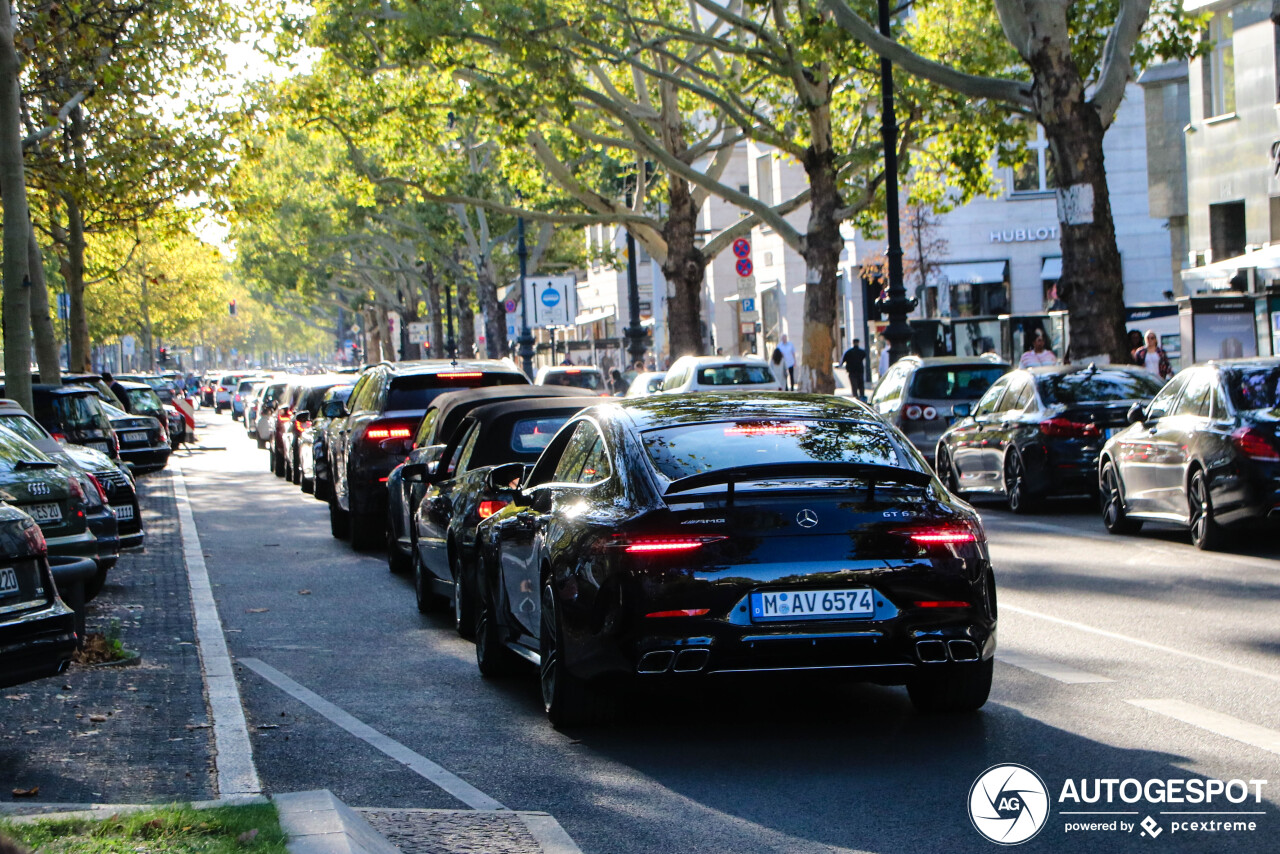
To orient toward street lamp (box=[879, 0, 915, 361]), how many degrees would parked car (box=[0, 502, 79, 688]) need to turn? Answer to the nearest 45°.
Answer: approximately 90° to its right

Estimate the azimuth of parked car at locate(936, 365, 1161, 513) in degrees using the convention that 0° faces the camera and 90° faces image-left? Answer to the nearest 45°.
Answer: approximately 135°

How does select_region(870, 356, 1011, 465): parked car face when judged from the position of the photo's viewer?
facing away from the viewer and to the left of the viewer

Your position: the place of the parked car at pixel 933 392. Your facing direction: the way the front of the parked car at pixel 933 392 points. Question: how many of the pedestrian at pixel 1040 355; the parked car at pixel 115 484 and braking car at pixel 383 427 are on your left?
2

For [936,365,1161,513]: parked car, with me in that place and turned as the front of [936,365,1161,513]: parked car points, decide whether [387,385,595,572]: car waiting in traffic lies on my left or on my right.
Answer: on my left

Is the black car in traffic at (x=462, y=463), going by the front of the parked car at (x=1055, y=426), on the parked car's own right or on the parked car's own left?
on the parked car's own left

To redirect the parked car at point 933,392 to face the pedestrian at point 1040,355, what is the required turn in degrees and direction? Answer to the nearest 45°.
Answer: approximately 45° to its right

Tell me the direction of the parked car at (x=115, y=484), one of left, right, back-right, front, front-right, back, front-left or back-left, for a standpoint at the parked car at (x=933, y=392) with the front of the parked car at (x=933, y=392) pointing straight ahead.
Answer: left

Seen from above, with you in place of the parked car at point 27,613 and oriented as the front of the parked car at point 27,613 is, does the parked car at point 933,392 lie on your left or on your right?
on your right

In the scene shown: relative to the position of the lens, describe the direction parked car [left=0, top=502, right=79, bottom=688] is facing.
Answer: facing away from the viewer and to the left of the viewer

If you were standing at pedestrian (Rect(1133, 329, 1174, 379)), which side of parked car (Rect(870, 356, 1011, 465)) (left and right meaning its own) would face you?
right
